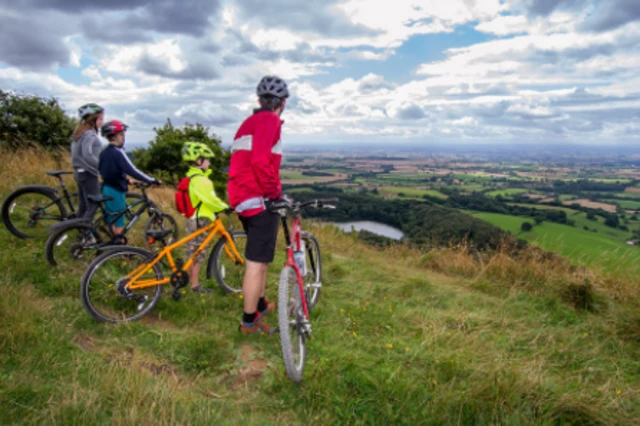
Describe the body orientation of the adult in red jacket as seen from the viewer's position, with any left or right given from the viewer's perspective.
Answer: facing away from the viewer and to the right of the viewer

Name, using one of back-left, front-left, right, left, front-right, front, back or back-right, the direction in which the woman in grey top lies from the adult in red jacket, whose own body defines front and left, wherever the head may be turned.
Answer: left

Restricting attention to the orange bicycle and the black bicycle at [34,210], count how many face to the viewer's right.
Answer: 2

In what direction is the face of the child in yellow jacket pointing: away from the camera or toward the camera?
away from the camera

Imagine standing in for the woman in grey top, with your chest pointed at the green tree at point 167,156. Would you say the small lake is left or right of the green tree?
right

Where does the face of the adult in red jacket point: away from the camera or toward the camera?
away from the camera

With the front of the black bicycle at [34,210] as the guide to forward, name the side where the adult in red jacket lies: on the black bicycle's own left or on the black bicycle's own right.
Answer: on the black bicycle's own right

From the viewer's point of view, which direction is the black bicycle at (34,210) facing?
to the viewer's right

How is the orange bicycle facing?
to the viewer's right

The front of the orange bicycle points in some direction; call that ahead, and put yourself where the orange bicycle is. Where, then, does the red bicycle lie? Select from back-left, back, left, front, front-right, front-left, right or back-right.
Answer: front-right

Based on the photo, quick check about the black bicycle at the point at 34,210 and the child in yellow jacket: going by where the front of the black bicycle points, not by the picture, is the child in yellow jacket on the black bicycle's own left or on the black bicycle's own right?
on the black bicycle's own right

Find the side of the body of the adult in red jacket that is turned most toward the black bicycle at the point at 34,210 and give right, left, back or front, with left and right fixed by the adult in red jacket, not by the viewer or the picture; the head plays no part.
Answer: left

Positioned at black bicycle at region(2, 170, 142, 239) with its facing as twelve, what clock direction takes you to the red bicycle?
The red bicycle is roughly at 2 o'clock from the black bicycle.
